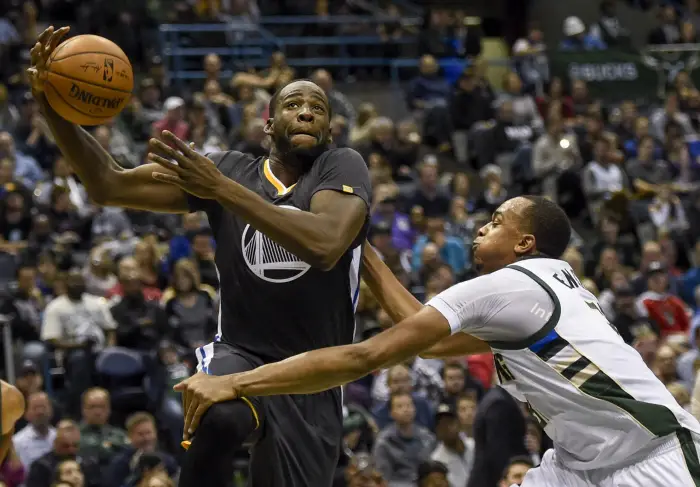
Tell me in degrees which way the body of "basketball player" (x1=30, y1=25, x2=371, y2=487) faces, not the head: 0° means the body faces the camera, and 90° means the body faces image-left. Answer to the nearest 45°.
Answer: approximately 0°

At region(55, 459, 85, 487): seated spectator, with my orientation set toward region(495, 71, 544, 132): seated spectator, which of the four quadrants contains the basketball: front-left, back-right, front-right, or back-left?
back-right

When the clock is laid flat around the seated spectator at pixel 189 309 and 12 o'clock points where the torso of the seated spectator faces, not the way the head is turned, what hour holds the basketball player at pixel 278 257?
The basketball player is roughly at 12 o'clock from the seated spectator.

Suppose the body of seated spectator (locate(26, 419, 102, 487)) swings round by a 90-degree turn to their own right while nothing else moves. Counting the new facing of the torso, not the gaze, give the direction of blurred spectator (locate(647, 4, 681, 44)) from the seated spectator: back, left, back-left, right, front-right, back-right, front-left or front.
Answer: back-right

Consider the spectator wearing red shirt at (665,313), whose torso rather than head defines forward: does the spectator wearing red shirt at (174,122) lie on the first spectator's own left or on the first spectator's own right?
on the first spectator's own right

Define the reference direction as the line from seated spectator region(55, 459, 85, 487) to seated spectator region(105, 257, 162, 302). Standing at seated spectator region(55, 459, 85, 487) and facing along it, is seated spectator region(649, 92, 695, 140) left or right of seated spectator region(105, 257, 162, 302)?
right

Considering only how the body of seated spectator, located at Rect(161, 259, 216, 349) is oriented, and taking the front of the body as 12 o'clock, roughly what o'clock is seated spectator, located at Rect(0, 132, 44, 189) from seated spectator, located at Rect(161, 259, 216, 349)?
seated spectator, located at Rect(0, 132, 44, 189) is roughly at 5 o'clock from seated spectator, located at Rect(161, 259, 216, 349).

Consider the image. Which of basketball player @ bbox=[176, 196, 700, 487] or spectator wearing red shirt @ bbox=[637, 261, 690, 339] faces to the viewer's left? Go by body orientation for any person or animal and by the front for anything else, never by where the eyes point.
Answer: the basketball player

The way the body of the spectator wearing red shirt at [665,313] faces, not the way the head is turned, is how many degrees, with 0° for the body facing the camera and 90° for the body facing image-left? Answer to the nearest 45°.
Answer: approximately 0°

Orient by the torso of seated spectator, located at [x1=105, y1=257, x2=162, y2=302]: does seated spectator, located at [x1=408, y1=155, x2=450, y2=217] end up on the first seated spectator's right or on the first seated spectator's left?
on the first seated spectator's left

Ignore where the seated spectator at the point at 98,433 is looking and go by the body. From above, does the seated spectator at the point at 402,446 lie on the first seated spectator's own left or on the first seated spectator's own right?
on the first seated spectator's own left

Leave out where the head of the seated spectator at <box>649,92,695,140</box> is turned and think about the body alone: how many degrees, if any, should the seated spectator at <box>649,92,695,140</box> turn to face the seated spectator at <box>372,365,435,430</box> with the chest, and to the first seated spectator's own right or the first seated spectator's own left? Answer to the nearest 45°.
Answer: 0° — they already face them
